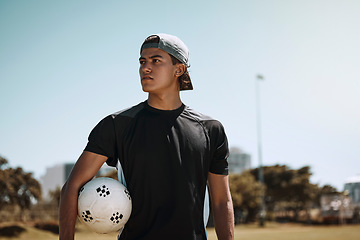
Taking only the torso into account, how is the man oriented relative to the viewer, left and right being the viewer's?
facing the viewer
